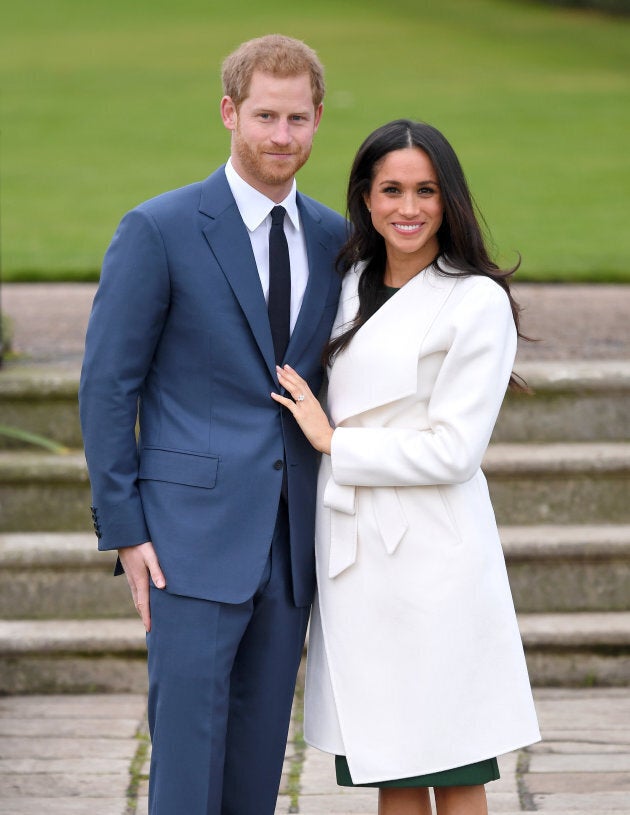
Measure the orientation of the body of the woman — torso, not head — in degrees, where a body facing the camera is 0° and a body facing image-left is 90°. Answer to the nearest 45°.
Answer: approximately 45°

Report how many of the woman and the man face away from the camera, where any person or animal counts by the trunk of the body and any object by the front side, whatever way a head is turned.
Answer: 0
